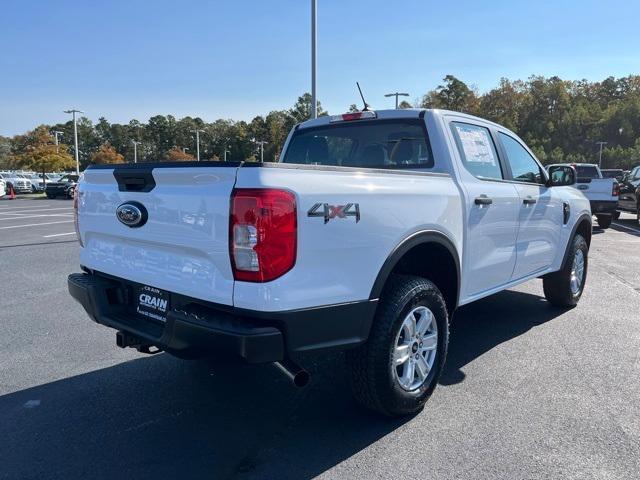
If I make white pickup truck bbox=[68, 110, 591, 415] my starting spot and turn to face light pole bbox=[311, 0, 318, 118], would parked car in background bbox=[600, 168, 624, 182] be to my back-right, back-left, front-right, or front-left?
front-right

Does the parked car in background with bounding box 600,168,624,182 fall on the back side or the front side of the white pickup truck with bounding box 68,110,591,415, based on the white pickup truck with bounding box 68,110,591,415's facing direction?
on the front side

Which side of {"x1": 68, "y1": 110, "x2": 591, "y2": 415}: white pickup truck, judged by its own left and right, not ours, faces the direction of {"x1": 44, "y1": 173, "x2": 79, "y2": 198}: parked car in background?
left

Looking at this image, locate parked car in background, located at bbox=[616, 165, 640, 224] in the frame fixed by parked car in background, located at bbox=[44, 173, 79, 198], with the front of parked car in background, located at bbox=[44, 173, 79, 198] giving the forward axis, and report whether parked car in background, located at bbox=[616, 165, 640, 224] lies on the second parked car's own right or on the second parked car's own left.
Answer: on the second parked car's own left

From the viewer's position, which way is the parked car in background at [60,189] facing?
facing the viewer and to the left of the viewer

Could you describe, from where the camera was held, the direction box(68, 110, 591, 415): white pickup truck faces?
facing away from the viewer and to the right of the viewer

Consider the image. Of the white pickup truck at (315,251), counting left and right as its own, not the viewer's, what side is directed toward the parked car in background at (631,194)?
front

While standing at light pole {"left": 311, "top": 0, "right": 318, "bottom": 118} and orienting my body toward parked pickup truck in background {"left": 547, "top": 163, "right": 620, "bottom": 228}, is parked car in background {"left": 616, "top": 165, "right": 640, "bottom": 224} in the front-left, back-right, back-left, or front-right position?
front-left
